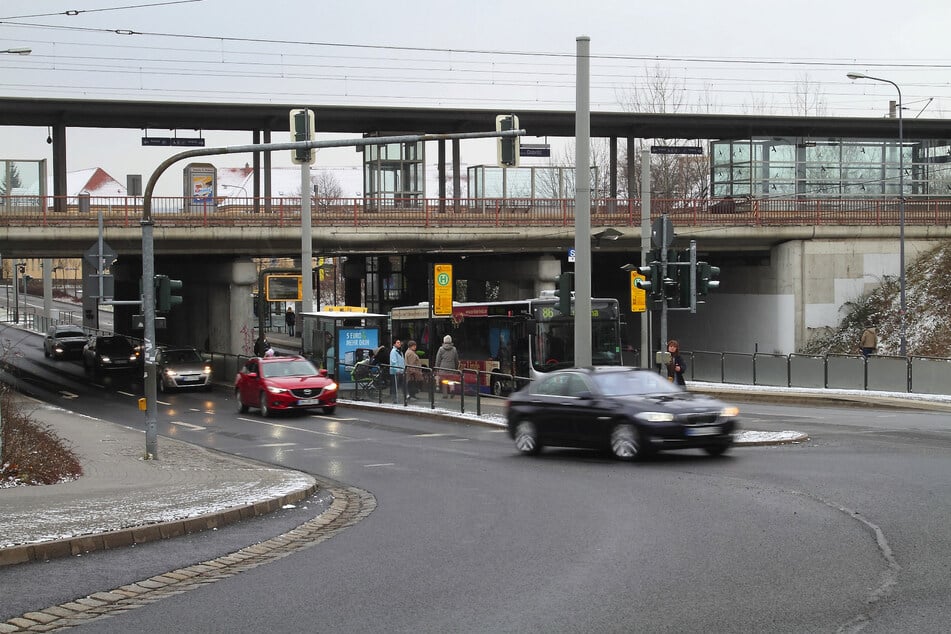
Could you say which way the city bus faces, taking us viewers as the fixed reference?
facing the viewer and to the right of the viewer

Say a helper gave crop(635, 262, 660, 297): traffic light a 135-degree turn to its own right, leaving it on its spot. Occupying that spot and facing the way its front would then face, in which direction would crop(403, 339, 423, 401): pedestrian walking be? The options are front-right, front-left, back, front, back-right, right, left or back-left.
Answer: left

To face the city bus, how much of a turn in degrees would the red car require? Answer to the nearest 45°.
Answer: approximately 45° to its left

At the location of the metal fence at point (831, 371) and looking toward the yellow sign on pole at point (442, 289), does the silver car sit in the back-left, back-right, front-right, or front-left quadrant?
front-right

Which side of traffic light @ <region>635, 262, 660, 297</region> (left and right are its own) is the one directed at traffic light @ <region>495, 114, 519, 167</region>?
front
